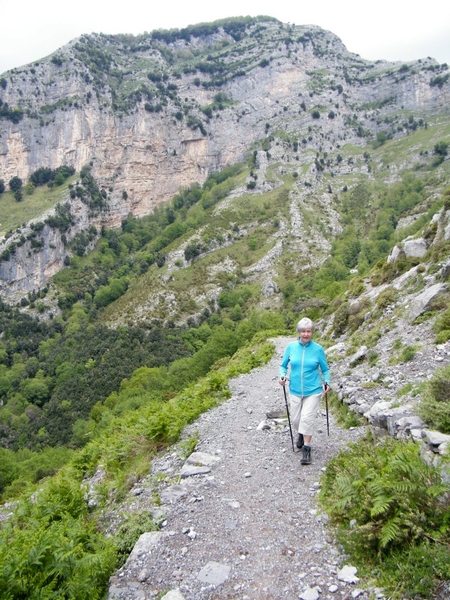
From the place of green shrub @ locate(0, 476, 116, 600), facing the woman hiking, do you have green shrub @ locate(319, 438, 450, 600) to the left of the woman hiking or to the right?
right

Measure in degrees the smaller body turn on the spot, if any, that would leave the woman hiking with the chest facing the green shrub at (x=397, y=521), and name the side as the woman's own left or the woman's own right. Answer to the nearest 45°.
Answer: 0° — they already face it

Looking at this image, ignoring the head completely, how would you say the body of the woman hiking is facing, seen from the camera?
toward the camera

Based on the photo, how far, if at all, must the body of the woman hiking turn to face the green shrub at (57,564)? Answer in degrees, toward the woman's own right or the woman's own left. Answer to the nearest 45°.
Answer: approximately 45° to the woman's own right
